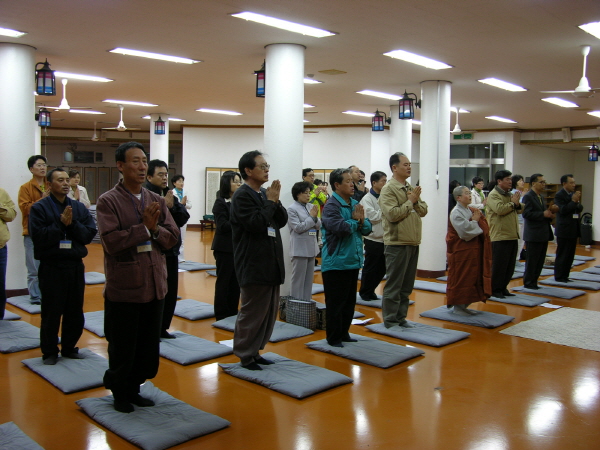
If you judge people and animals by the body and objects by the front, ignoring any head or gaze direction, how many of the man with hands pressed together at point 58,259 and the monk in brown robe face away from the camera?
0

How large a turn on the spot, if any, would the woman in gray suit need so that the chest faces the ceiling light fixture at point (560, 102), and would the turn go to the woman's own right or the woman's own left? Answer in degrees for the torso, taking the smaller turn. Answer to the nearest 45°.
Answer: approximately 90° to the woman's own left

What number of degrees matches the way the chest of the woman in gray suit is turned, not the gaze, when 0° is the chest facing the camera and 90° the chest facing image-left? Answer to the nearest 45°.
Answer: approximately 315°

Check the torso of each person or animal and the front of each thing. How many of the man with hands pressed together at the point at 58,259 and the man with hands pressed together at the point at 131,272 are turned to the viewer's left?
0

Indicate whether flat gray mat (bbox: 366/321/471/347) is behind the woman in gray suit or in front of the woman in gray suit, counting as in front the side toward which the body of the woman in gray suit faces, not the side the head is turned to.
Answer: in front

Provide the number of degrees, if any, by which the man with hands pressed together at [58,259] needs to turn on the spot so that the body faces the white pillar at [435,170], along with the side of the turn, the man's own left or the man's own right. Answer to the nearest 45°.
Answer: approximately 90° to the man's own left

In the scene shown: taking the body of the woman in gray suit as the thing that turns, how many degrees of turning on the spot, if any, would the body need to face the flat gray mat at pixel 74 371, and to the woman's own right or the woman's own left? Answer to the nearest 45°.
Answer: approximately 90° to the woman's own right

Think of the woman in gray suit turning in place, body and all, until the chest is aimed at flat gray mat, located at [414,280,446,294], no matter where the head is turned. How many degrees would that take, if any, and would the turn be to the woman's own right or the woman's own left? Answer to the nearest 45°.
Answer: approximately 90° to the woman's own left

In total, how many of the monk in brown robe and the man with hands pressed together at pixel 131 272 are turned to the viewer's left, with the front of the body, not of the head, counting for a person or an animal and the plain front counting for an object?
0

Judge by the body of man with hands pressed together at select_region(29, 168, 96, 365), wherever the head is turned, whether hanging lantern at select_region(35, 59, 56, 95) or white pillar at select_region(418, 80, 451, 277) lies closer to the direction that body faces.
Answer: the white pillar
